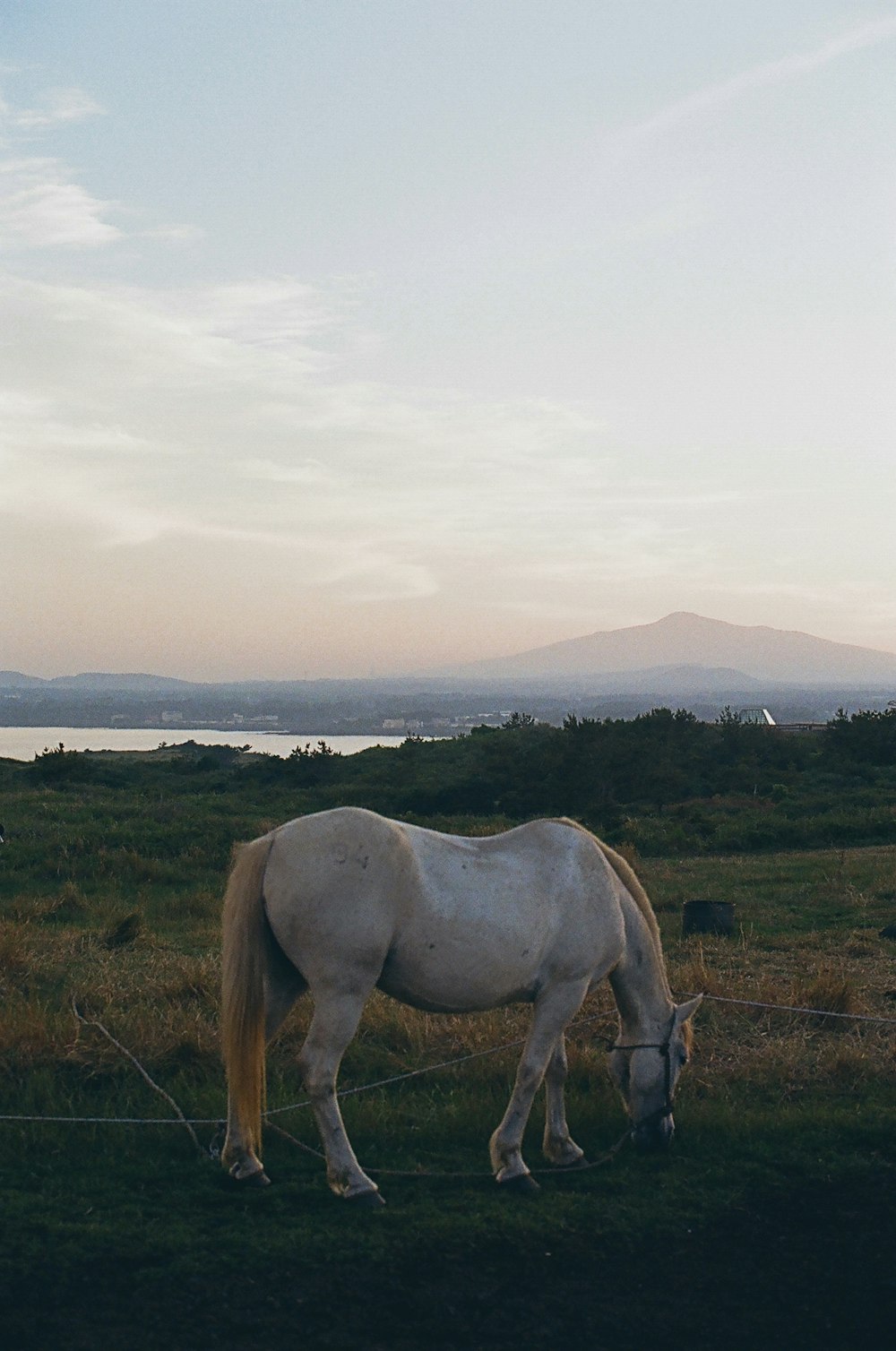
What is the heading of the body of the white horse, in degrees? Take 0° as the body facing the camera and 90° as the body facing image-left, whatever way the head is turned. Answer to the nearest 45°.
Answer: approximately 270°

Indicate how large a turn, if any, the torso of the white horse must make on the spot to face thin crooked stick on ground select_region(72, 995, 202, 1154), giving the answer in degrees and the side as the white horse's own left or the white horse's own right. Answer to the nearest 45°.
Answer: approximately 135° to the white horse's own left

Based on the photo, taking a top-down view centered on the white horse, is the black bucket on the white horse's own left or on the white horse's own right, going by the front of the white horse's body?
on the white horse's own left

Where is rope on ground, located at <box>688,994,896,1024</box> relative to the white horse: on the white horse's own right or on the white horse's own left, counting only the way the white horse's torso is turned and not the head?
on the white horse's own left
